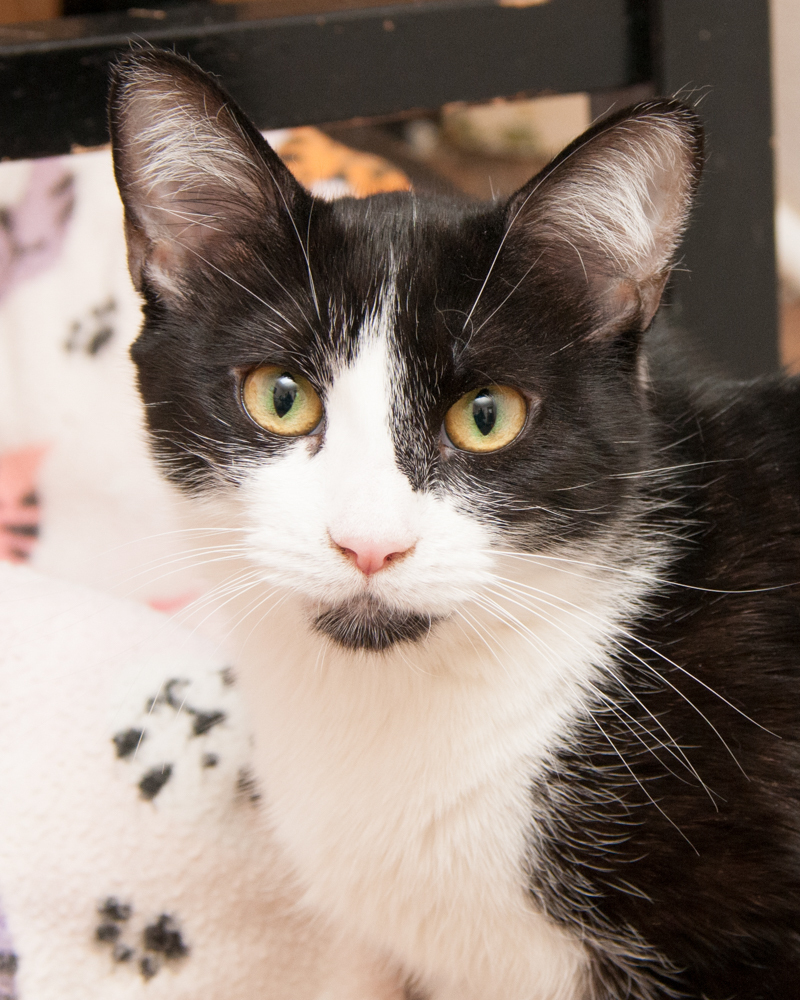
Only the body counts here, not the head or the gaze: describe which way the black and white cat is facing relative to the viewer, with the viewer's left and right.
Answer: facing the viewer and to the left of the viewer
